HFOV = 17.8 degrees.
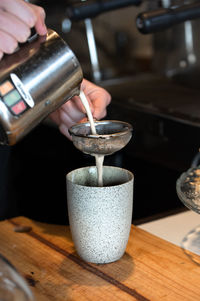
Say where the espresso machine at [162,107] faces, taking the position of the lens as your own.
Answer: facing the viewer and to the left of the viewer

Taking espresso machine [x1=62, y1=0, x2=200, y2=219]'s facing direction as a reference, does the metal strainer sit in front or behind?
in front

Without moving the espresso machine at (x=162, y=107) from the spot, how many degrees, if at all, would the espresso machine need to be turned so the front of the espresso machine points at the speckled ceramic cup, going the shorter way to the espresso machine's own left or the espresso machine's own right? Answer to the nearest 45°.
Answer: approximately 45° to the espresso machine's own left
